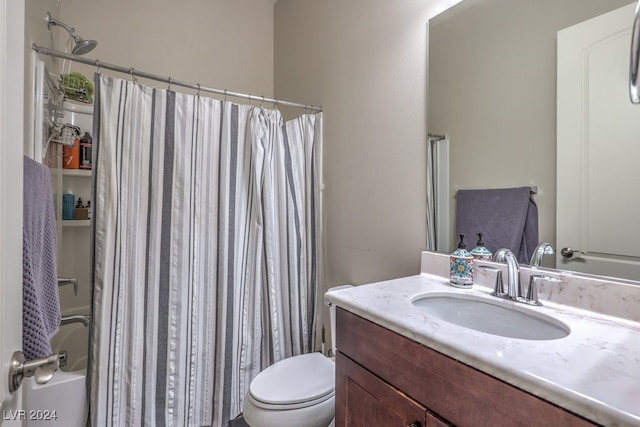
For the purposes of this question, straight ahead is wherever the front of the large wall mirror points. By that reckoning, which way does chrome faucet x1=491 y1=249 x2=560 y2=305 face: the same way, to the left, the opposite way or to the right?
the same way

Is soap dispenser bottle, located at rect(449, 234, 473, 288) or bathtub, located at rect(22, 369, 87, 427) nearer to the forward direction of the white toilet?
the bathtub

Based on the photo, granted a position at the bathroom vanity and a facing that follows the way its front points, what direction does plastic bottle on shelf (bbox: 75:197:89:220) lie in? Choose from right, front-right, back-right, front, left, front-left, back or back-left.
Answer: front-right

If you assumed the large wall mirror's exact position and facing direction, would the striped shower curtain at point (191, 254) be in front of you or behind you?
in front

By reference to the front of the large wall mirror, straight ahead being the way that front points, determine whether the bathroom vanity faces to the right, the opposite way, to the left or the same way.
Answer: the same way

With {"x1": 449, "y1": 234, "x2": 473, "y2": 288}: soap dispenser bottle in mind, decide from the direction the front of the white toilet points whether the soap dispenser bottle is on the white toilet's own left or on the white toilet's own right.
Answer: on the white toilet's own left

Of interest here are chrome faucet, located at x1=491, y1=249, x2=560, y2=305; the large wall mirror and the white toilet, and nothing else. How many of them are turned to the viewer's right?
0

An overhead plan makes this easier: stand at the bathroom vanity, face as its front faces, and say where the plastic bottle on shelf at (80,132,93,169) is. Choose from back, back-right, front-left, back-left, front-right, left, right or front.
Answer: front-right

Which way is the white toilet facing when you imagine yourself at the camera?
facing the viewer and to the left of the viewer

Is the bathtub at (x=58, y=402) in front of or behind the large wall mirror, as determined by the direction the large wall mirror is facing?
in front

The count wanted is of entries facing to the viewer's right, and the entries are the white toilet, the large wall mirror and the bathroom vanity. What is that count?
0

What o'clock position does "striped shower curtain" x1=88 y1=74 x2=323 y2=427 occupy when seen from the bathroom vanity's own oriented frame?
The striped shower curtain is roughly at 2 o'clock from the bathroom vanity.

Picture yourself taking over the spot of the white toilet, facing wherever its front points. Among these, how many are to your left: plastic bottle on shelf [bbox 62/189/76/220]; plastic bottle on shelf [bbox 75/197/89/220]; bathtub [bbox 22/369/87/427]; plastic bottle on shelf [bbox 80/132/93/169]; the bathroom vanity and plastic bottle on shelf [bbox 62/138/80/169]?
1

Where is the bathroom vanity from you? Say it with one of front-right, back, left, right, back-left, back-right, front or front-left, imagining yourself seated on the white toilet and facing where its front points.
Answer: left

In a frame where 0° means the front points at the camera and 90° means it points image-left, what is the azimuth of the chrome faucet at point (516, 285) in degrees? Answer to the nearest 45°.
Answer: approximately 45°

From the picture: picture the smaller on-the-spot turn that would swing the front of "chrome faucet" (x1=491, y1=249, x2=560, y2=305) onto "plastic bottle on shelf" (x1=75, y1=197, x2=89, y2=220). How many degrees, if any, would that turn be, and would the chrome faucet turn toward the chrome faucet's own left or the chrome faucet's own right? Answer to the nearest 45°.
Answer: approximately 45° to the chrome faucet's own right
